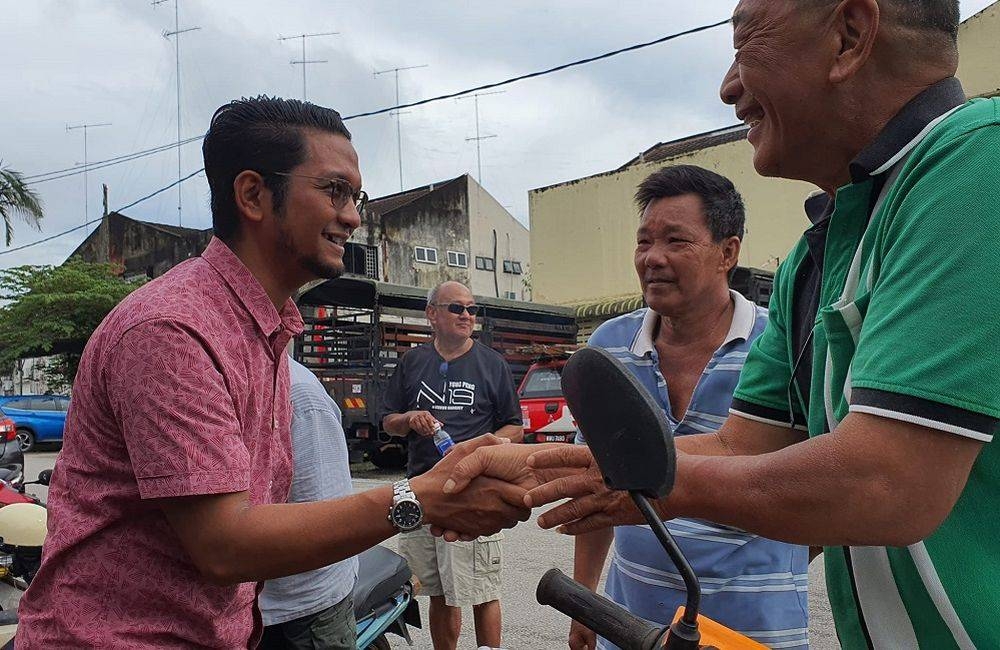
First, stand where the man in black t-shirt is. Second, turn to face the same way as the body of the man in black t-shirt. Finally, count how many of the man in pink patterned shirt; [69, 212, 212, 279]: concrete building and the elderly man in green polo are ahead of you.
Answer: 2

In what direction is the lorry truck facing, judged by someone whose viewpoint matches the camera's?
facing away from the viewer and to the right of the viewer

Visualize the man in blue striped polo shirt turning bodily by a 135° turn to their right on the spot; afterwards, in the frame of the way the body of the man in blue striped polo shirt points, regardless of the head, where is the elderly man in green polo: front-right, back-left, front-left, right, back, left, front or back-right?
back

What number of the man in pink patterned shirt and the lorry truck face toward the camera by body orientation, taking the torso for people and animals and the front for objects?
0

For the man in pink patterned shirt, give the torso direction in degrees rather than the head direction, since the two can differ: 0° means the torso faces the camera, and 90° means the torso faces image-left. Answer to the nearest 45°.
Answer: approximately 270°

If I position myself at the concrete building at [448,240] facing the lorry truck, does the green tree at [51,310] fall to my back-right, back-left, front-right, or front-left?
front-right

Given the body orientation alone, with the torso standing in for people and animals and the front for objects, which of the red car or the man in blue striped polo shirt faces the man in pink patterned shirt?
the man in blue striped polo shirt

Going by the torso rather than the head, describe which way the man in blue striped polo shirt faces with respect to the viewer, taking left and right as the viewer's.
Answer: facing the viewer and to the left of the viewer

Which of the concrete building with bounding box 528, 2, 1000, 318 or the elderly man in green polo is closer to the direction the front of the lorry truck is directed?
the concrete building

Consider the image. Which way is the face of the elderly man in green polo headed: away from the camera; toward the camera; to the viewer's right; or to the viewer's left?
to the viewer's left

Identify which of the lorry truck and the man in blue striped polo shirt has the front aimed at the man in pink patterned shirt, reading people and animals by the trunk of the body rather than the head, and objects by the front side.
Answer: the man in blue striped polo shirt

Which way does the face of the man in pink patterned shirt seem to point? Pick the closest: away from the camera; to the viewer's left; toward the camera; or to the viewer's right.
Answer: to the viewer's right
